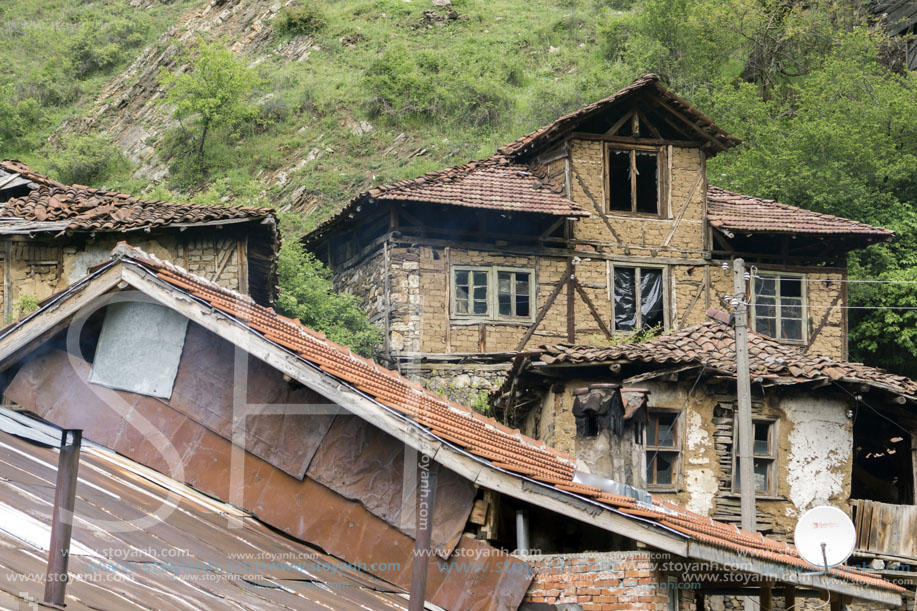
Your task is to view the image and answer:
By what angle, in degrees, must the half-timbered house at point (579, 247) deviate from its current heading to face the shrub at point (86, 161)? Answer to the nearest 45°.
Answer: approximately 135° to its right

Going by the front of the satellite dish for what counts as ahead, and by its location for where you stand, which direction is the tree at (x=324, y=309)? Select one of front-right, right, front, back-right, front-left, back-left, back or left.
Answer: back-right

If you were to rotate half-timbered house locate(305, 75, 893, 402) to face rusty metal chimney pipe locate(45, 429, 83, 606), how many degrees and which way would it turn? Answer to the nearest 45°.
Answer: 0° — it already faces it

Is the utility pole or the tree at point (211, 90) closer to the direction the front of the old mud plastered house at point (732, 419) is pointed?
the utility pole

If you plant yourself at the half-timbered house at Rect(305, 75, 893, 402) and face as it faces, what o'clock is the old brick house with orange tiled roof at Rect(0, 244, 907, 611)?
The old brick house with orange tiled roof is roughly at 12 o'clock from the half-timbered house.

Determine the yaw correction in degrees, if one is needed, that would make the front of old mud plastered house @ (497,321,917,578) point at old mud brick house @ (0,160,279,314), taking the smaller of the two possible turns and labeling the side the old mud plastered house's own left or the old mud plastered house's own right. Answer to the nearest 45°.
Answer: approximately 90° to the old mud plastered house's own right

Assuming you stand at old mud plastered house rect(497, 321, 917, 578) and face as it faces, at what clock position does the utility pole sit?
The utility pole is roughly at 12 o'clock from the old mud plastered house.

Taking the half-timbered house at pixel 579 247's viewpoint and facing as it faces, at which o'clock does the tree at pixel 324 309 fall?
The tree is roughly at 2 o'clock from the half-timbered house.

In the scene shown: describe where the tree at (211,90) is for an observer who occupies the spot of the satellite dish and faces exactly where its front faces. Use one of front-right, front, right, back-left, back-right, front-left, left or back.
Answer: back-right

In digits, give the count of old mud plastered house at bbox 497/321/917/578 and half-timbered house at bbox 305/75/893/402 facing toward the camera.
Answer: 2

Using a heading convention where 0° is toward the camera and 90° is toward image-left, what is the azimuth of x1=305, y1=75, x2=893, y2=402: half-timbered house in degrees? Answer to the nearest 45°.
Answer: approximately 0°
